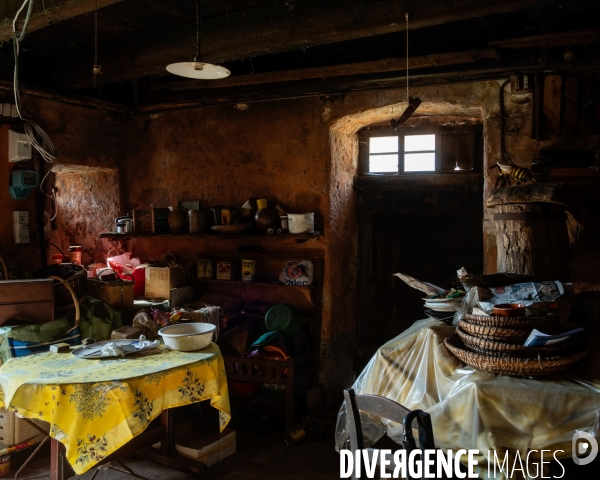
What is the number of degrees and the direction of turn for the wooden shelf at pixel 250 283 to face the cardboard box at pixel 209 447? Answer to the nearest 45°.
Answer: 0° — it already faces it

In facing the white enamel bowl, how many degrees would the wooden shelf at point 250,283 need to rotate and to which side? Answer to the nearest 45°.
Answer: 0° — it already faces it

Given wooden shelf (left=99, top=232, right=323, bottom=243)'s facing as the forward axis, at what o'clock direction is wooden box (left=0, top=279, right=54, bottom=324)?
The wooden box is roughly at 2 o'clock from the wooden shelf.

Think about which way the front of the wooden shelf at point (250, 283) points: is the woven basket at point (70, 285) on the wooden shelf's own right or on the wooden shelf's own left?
on the wooden shelf's own right

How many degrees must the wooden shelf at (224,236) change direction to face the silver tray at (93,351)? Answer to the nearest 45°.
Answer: approximately 45° to its right

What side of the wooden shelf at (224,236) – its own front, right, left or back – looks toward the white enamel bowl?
front

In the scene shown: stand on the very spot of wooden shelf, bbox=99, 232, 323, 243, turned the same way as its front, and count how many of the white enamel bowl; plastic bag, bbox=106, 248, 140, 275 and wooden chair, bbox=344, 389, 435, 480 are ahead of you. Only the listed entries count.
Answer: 2

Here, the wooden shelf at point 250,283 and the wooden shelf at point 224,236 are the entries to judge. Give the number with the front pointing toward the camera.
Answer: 2

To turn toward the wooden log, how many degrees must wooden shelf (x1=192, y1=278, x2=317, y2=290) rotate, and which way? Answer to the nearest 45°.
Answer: approximately 45° to its left

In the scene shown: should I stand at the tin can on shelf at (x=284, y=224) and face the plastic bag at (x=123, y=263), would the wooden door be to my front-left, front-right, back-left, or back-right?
back-right

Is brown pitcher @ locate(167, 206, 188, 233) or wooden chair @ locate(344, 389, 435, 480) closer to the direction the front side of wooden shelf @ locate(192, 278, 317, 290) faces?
the wooden chair

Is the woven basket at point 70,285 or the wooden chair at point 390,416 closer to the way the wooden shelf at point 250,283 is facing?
the wooden chair

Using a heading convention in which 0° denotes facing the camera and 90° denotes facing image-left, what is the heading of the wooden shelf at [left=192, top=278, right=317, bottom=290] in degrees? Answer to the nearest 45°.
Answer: approximately 0°
